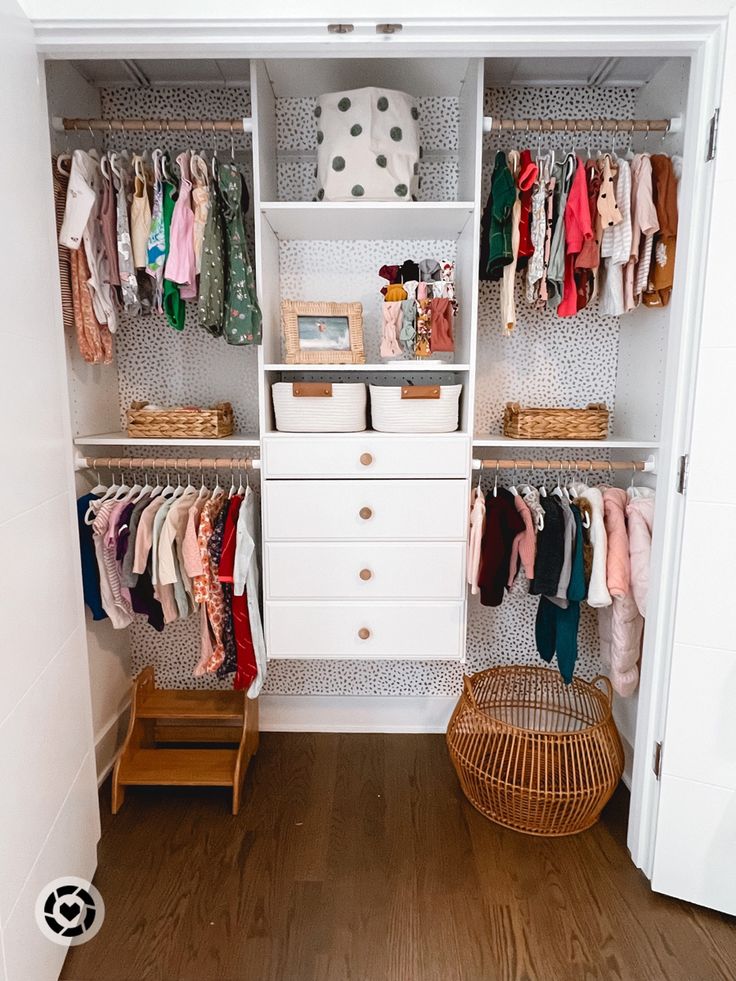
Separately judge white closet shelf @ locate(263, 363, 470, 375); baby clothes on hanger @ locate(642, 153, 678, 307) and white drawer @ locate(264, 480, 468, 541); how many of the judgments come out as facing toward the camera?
2

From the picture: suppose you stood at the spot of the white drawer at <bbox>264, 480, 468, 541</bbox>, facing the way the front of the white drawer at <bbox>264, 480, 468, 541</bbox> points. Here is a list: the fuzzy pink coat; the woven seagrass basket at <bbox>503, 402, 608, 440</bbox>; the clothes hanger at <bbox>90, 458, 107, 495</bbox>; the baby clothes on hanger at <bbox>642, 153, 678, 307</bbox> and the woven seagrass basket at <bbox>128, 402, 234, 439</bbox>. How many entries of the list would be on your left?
3

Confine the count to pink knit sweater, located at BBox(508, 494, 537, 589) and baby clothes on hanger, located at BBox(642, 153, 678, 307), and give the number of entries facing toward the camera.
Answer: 0

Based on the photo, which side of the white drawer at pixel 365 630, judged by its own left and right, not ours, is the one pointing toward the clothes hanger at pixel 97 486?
right

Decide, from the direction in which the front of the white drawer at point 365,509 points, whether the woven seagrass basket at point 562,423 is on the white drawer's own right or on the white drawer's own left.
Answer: on the white drawer's own left

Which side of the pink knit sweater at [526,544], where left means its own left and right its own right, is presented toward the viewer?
left

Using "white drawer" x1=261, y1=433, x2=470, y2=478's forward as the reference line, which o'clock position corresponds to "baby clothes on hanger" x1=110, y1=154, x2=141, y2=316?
The baby clothes on hanger is roughly at 3 o'clock from the white drawer.
